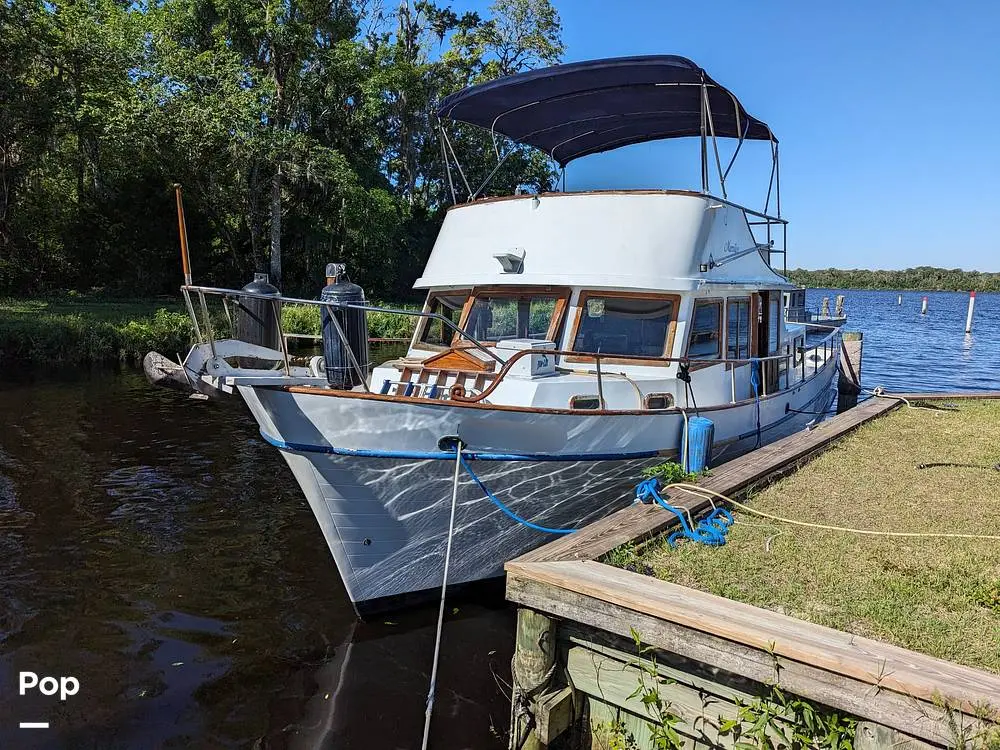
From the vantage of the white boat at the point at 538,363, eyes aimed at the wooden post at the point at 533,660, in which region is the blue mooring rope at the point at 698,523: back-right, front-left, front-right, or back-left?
front-left

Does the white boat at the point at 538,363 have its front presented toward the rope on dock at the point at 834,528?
no

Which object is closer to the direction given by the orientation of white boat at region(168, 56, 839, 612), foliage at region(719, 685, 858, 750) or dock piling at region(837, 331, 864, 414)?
the foliage

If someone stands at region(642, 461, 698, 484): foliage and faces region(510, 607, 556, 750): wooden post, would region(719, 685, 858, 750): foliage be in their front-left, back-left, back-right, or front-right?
front-left

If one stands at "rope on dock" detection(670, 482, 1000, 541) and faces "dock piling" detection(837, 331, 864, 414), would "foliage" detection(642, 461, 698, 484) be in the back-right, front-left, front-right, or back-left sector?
front-left

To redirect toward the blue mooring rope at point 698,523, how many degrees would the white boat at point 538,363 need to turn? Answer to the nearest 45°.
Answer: approximately 90° to its left

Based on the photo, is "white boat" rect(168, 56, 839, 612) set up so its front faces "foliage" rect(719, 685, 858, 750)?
no

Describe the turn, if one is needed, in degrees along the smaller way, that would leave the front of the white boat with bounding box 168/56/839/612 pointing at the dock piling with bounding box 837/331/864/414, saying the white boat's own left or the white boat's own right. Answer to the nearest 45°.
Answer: approximately 180°
